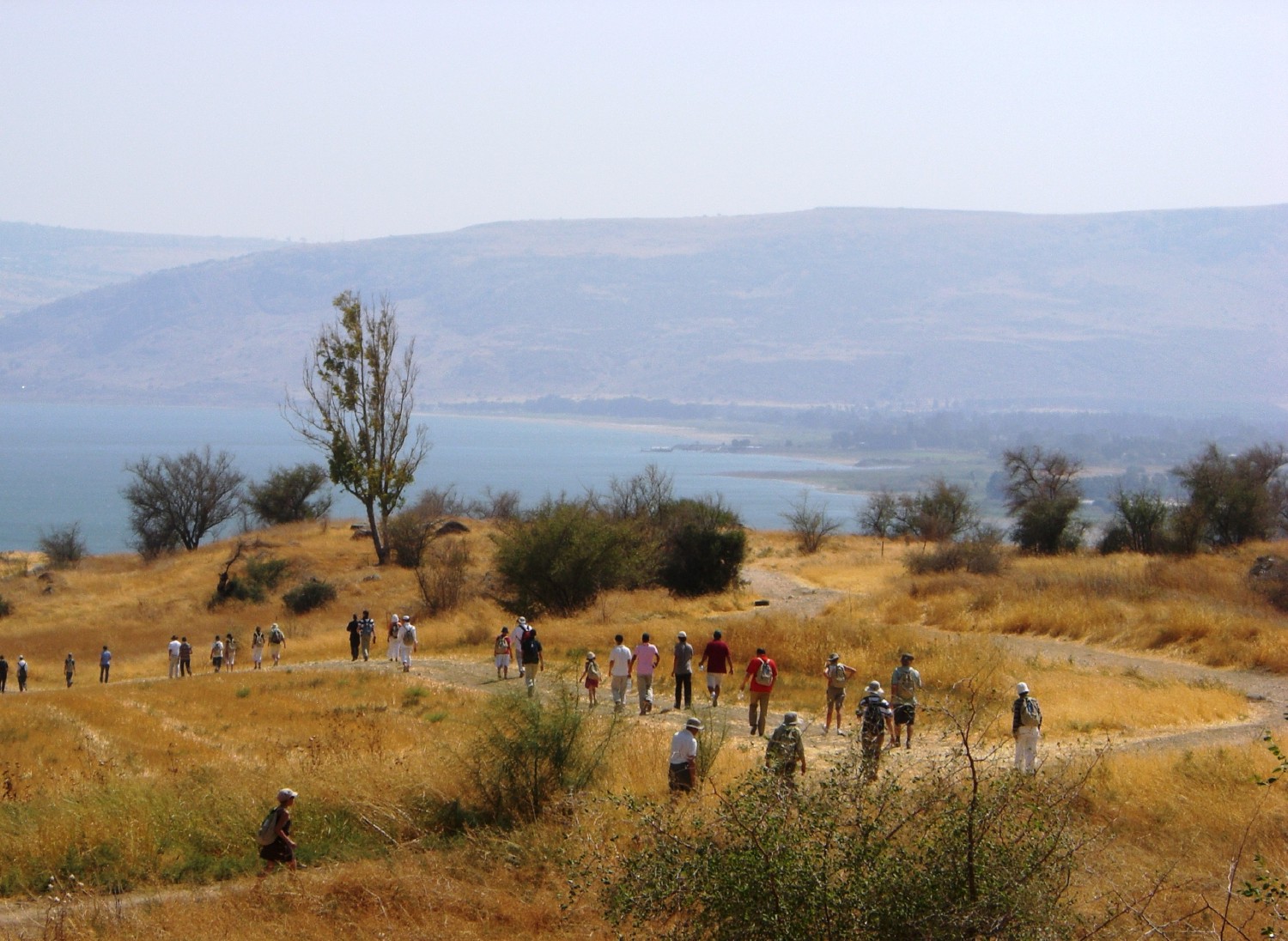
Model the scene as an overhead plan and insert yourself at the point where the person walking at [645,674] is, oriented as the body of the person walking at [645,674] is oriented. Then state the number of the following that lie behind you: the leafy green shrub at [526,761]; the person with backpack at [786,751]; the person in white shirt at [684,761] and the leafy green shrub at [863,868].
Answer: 4

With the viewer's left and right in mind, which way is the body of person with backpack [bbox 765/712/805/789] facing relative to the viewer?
facing away from the viewer

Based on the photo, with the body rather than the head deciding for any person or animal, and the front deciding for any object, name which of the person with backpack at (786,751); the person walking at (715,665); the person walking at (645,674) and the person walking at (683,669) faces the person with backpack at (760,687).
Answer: the person with backpack at (786,751)

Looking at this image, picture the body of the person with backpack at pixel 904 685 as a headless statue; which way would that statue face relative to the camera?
away from the camera

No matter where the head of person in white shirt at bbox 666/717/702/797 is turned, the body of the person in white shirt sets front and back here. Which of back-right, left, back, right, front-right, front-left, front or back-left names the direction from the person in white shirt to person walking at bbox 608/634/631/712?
front-left

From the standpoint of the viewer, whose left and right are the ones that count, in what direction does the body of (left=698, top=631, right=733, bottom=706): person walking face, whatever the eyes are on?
facing away from the viewer

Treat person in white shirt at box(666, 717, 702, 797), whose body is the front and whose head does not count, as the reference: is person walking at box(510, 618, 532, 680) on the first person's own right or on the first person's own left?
on the first person's own left

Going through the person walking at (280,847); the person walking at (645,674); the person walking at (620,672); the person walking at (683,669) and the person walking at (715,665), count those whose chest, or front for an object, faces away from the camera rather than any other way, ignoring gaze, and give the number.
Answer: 4

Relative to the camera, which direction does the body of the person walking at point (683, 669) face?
away from the camera

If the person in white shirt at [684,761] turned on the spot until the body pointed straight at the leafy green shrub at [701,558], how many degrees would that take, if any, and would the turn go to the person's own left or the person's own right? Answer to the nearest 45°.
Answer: approximately 45° to the person's own left

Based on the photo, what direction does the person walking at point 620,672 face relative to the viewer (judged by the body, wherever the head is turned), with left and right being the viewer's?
facing away from the viewer

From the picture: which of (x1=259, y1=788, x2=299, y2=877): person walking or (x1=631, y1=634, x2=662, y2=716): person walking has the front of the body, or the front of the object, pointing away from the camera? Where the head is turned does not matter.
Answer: (x1=631, y1=634, x2=662, y2=716): person walking
